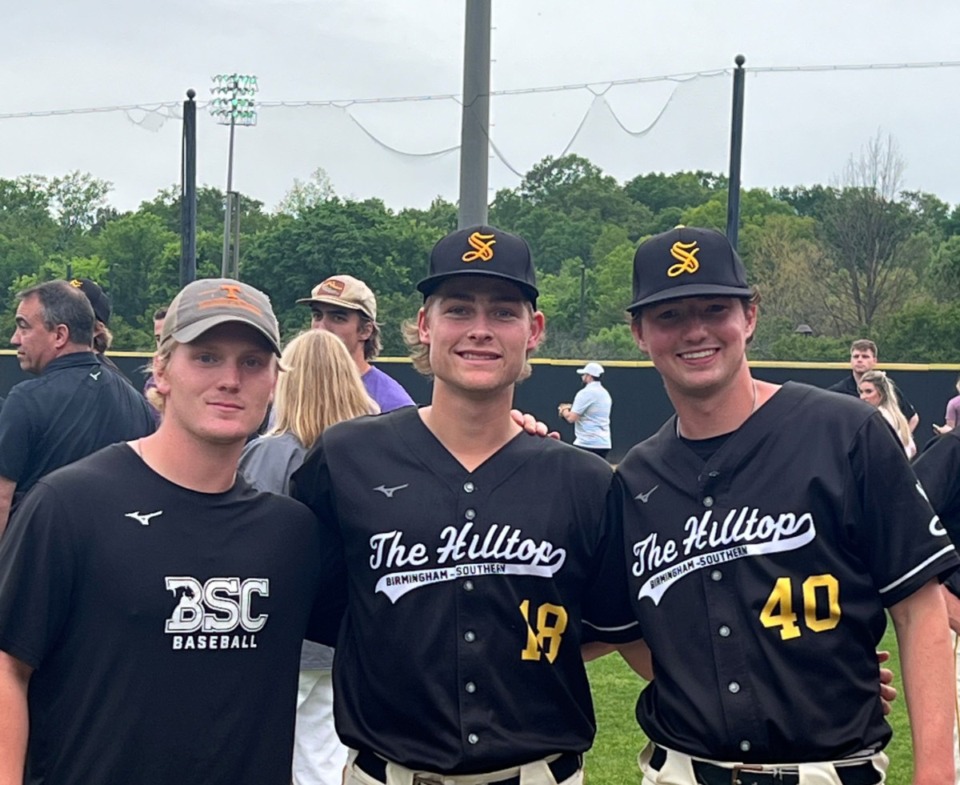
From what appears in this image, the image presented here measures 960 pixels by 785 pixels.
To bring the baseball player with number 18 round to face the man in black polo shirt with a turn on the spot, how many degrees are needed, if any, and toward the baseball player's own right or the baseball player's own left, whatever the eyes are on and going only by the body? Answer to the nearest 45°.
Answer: approximately 135° to the baseball player's own right

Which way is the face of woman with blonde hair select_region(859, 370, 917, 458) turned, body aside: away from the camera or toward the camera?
toward the camera

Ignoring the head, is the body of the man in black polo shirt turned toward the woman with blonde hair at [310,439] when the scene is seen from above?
no

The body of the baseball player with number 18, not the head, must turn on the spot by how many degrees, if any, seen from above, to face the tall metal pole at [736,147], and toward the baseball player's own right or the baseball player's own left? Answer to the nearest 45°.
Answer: approximately 180°

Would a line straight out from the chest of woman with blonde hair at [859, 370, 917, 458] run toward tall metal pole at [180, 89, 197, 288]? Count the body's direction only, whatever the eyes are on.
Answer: no

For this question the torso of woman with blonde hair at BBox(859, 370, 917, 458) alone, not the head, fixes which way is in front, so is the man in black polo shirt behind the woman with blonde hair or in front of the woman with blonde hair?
in front

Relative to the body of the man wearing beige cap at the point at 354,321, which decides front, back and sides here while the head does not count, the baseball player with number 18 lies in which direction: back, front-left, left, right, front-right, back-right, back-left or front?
front-left

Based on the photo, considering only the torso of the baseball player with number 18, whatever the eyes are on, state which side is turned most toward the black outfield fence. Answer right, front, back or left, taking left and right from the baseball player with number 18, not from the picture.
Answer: back

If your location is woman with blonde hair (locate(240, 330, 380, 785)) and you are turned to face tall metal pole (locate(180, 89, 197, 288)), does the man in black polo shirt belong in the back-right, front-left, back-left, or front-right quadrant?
front-left

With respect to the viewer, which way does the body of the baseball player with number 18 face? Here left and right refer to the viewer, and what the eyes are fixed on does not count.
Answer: facing the viewer

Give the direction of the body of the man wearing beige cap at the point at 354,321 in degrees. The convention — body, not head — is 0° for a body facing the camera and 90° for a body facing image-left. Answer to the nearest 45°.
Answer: approximately 45°

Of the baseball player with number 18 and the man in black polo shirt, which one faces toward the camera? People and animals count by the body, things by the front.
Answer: the baseball player with number 18

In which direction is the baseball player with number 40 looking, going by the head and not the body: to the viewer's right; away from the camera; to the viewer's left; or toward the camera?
toward the camera
